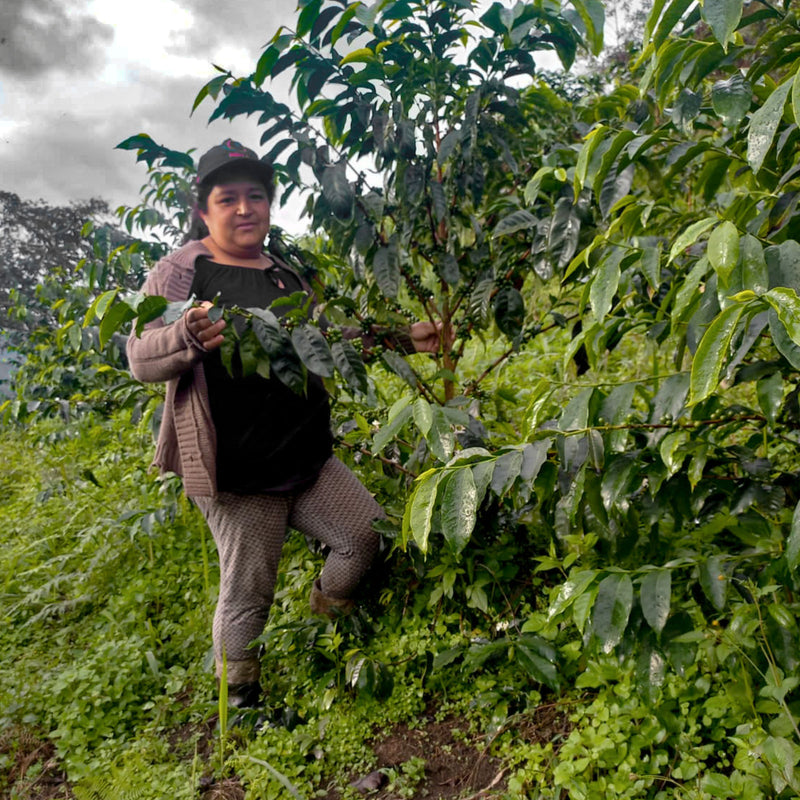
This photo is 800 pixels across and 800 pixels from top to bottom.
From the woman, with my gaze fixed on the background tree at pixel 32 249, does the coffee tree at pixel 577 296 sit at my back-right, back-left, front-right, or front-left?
back-right

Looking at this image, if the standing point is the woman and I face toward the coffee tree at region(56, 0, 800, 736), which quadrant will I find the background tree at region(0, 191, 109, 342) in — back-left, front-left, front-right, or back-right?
back-left

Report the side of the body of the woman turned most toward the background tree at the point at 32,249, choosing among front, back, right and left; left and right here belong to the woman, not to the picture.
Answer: back

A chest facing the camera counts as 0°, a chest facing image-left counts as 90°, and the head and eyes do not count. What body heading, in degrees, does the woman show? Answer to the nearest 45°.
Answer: approximately 315°

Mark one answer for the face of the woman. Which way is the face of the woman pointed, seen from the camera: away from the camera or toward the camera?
toward the camera

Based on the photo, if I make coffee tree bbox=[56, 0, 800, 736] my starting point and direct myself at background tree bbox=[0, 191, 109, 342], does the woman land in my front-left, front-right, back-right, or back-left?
front-left

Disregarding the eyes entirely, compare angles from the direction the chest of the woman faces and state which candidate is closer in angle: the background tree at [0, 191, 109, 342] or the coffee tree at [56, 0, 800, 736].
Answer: the coffee tree
